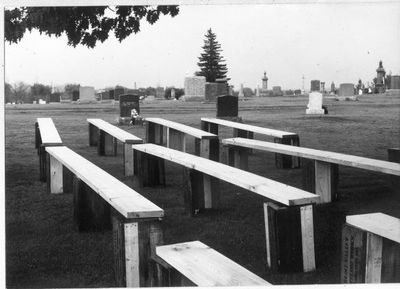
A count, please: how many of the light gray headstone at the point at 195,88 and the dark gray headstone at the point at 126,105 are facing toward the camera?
2

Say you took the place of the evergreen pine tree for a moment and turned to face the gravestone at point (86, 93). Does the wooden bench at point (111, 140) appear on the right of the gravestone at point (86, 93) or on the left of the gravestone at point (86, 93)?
left

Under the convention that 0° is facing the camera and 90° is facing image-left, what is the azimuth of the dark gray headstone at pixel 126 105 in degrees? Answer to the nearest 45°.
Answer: approximately 0°

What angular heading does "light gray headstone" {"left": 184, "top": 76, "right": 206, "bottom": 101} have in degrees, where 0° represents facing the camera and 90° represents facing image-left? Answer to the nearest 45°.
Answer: approximately 0°

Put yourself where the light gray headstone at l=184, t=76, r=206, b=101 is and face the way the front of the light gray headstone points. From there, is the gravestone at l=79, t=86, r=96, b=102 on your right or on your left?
on your right

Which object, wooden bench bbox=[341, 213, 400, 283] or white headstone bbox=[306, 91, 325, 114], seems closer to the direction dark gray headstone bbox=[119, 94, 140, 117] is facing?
the wooden bench
